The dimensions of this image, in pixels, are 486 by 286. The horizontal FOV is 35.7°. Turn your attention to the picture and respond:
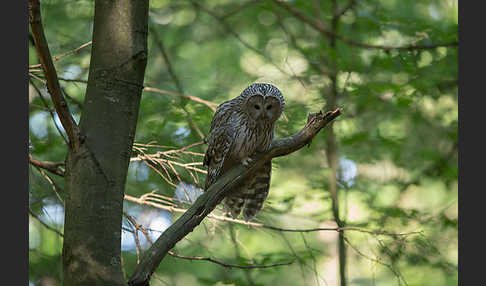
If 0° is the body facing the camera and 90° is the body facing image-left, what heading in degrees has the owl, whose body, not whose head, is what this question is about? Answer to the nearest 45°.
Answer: approximately 315°

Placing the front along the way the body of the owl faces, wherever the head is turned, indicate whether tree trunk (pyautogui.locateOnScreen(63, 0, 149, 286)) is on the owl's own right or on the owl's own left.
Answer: on the owl's own right
